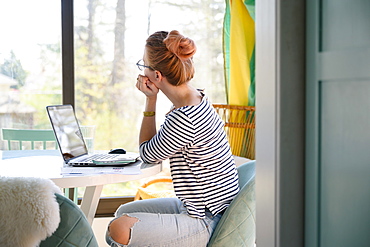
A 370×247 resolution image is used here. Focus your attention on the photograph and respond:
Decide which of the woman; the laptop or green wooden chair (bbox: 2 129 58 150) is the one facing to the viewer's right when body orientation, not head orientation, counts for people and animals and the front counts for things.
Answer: the laptop

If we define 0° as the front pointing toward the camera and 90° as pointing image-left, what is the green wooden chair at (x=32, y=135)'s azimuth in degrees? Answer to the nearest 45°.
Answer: approximately 0°

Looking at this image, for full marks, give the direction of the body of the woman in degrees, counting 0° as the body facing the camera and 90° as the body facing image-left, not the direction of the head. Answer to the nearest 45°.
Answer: approximately 90°

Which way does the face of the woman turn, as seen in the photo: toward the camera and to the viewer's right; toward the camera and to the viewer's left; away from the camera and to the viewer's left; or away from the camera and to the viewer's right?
away from the camera and to the viewer's left

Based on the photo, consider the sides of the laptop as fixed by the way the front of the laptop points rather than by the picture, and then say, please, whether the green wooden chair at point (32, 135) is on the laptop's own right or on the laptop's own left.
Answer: on the laptop's own left

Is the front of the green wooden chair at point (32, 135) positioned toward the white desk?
yes

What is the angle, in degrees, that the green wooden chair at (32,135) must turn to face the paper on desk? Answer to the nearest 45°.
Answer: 0° — it already faces it

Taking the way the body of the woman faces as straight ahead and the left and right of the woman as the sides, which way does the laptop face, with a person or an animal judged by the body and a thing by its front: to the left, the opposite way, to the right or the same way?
the opposite way

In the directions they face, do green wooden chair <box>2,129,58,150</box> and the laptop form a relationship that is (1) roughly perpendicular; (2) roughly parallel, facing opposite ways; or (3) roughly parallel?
roughly perpendicular

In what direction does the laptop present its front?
to the viewer's right

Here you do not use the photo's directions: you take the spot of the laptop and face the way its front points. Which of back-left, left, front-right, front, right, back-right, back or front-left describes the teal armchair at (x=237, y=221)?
front-right
